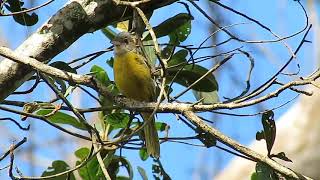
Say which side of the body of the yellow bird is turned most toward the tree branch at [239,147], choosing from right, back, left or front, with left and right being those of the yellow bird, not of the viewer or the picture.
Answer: left

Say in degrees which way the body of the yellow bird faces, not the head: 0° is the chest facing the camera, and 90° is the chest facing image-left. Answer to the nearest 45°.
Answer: approximately 45°
